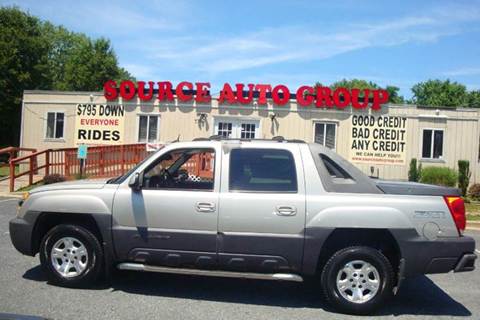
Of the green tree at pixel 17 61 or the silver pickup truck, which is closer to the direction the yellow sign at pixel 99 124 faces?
the silver pickup truck

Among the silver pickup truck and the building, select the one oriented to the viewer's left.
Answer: the silver pickup truck

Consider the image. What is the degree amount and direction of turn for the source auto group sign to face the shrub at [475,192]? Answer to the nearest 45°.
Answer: approximately 90° to its left

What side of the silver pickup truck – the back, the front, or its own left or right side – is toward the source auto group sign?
right

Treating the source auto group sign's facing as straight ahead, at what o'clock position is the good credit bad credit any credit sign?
The good credit bad credit any credit sign is roughly at 9 o'clock from the source auto group sign.

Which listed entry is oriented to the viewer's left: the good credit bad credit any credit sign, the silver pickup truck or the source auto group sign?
the silver pickup truck

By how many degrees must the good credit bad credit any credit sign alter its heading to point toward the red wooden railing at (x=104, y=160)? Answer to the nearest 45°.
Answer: approximately 45° to its right

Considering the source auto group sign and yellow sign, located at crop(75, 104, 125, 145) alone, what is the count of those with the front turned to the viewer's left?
0

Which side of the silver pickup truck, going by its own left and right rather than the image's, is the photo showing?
left

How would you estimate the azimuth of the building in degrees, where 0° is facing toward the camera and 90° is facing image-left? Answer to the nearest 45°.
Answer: approximately 0°

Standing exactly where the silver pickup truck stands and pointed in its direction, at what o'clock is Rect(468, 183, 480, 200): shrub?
The shrub is roughly at 4 o'clock from the silver pickup truck.

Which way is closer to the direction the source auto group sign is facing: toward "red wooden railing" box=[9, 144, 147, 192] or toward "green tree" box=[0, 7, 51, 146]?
the red wooden railing

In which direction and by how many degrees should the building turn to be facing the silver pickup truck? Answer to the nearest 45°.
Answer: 0° — it already faces it

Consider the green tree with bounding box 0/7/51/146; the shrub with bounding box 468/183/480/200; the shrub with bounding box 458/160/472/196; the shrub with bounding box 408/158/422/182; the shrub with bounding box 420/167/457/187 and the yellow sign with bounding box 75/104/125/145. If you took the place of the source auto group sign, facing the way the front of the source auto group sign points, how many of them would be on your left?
4
